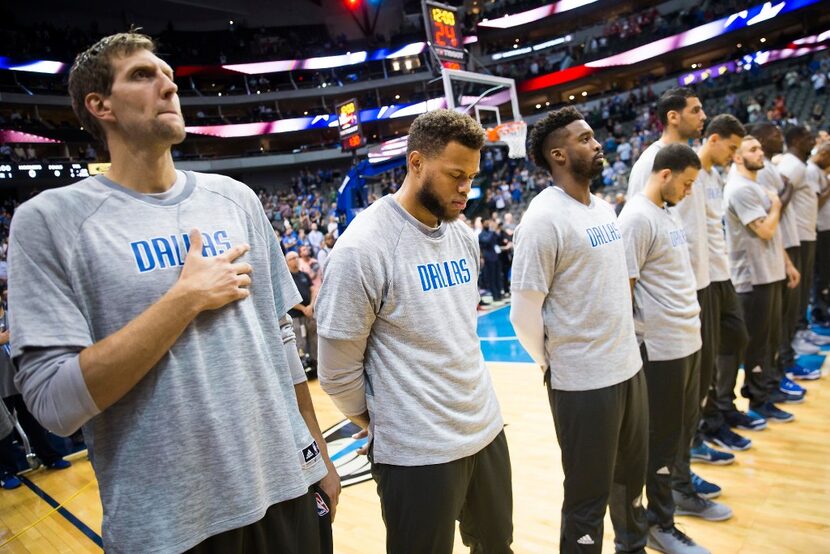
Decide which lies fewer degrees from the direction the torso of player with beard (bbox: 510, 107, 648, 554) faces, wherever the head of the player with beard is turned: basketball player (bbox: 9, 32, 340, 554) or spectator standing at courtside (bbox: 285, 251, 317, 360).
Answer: the basketball player

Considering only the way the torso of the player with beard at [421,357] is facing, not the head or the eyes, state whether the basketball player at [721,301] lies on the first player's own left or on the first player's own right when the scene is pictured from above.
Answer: on the first player's own left

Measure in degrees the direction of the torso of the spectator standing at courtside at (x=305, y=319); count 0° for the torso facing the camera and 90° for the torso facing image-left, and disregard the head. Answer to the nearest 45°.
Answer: approximately 315°

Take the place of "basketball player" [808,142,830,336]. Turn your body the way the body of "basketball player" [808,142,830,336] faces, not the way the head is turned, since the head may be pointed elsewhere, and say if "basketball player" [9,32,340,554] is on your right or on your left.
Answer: on your right
